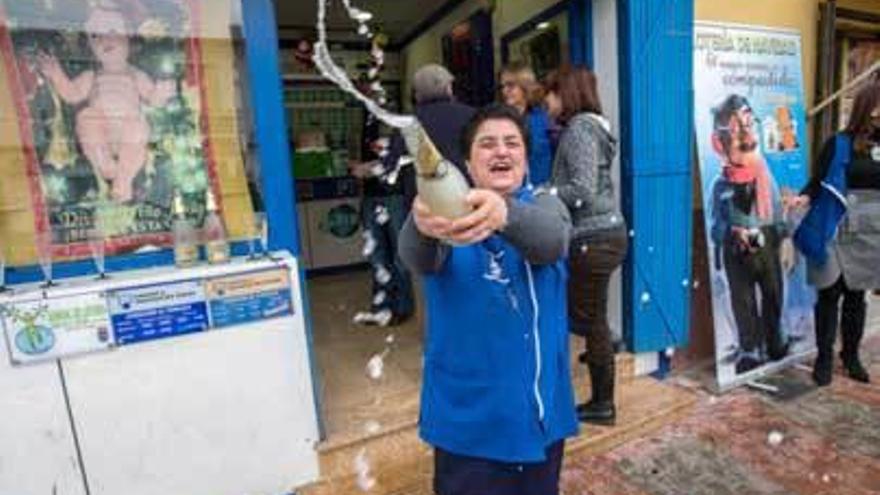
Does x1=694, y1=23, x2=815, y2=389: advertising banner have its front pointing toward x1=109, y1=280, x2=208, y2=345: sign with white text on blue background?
no

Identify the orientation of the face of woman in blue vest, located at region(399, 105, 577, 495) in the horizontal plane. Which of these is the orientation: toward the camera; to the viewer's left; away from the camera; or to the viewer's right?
toward the camera

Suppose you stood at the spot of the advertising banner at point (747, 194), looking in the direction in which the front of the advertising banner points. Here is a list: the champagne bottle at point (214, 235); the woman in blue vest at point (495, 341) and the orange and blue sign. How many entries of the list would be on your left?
0

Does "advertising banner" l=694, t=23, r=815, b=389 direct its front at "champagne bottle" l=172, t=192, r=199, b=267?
no

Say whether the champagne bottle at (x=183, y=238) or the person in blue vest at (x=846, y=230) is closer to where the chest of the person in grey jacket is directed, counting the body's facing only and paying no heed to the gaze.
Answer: the champagne bottle

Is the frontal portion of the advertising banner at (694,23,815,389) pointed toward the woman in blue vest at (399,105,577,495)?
no

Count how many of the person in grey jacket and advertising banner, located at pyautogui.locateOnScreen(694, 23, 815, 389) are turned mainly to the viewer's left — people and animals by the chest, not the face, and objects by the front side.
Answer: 1

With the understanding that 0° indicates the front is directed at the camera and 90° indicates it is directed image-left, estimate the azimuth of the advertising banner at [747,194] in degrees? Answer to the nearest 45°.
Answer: approximately 315°

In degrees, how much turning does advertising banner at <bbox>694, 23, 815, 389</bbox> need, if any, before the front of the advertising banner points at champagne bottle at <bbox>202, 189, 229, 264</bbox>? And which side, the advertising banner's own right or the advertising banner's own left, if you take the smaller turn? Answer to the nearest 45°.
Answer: approximately 90° to the advertising banner's own right

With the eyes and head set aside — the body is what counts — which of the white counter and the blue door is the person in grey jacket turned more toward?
the white counter

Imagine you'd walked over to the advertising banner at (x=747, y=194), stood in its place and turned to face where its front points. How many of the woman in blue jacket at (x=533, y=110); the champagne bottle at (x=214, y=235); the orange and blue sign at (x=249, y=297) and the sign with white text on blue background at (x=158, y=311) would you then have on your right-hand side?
4

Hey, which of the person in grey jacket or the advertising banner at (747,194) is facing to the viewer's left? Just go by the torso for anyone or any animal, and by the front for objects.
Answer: the person in grey jacket

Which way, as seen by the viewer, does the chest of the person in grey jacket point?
to the viewer's left

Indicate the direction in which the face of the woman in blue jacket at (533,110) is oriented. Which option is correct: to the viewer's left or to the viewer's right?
to the viewer's left

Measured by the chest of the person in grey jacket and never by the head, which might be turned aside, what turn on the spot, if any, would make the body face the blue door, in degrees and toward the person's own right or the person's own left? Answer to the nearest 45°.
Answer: approximately 135° to the person's own right

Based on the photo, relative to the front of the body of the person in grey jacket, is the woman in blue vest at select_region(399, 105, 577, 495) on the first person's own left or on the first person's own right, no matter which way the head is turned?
on the first person's own left
